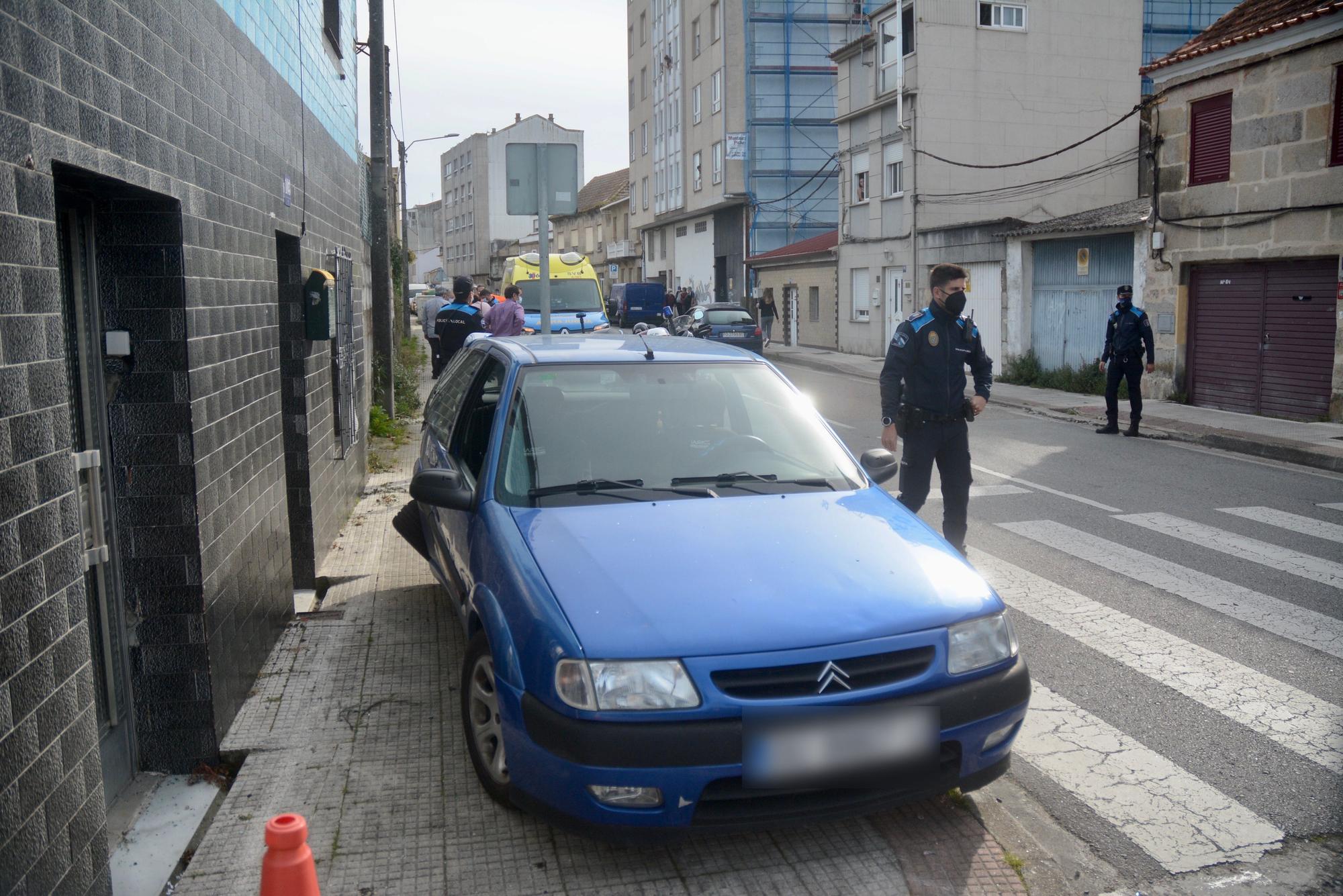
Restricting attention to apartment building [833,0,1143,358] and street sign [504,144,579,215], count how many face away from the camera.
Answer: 1

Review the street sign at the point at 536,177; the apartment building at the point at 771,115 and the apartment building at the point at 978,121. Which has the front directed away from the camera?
the street sign

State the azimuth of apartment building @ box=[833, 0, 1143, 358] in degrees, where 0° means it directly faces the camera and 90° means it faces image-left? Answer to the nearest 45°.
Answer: approximately 45°

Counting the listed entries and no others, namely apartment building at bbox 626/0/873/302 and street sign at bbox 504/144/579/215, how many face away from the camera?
1

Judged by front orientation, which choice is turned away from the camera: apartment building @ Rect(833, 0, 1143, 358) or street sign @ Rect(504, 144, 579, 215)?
the street sign

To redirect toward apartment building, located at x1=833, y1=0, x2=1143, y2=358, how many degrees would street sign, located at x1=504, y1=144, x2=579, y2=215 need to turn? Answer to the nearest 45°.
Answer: approximately 45° to its right

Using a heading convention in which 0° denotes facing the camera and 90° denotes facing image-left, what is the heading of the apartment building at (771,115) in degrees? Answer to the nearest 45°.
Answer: approximately 45°

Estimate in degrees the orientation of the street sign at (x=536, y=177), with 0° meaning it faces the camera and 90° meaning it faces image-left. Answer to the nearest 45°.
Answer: approximately 180°

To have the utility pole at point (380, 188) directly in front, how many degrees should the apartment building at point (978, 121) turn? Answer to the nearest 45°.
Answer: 0° — it already faces it

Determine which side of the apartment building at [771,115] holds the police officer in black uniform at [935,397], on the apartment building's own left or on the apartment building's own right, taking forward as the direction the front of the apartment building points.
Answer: on the apartment building's own left
